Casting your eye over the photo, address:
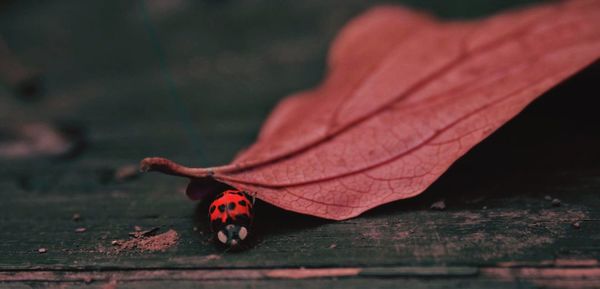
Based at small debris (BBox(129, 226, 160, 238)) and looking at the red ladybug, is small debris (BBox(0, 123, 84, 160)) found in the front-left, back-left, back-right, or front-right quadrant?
back-left

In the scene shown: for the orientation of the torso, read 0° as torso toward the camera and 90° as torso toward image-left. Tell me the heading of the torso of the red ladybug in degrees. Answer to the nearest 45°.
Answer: approximately 0°

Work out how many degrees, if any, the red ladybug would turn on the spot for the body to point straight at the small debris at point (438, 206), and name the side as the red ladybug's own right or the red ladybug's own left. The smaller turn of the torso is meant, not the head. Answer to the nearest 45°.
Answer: approximately 90° to the red ladybug's own left

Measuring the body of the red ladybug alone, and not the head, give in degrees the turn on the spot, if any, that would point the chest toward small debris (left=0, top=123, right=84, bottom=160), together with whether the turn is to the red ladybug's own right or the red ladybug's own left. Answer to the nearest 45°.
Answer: approximately 135° to the red ladybug's own right
